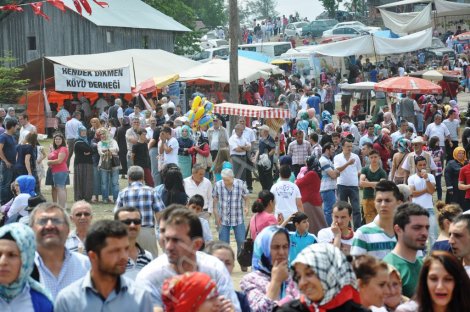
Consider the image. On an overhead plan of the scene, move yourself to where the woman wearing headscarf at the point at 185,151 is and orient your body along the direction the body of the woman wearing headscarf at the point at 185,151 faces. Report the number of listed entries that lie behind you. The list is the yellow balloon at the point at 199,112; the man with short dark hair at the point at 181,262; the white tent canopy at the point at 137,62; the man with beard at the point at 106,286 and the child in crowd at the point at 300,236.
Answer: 2

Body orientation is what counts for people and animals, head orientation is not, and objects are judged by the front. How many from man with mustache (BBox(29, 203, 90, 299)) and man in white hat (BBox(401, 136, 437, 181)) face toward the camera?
2

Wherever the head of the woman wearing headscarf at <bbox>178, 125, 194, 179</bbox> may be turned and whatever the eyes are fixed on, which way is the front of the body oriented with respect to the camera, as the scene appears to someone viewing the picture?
toward the camera

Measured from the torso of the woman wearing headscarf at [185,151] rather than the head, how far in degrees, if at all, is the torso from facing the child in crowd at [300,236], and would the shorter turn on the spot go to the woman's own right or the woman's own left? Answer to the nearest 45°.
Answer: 0° — they already face them

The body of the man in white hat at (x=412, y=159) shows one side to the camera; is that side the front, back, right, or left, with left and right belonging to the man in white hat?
front

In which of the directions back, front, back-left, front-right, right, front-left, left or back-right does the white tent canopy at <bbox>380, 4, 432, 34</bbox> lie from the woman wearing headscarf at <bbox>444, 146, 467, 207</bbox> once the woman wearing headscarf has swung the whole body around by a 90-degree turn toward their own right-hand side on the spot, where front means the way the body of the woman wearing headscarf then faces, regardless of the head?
back-right

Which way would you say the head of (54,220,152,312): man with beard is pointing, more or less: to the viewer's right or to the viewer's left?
to the viewer's right

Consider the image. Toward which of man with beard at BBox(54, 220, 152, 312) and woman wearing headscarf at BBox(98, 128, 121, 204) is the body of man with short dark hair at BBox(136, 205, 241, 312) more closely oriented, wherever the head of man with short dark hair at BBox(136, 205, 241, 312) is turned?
the man with beard

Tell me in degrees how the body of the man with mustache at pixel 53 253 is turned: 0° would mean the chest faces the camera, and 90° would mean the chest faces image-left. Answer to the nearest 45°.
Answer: approximately 0°

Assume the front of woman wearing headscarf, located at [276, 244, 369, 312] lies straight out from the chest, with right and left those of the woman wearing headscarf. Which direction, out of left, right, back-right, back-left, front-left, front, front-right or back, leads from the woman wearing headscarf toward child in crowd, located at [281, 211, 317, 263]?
back-right

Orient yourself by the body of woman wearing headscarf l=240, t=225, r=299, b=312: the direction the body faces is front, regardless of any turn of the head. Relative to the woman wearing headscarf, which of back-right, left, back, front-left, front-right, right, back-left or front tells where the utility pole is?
back-left
